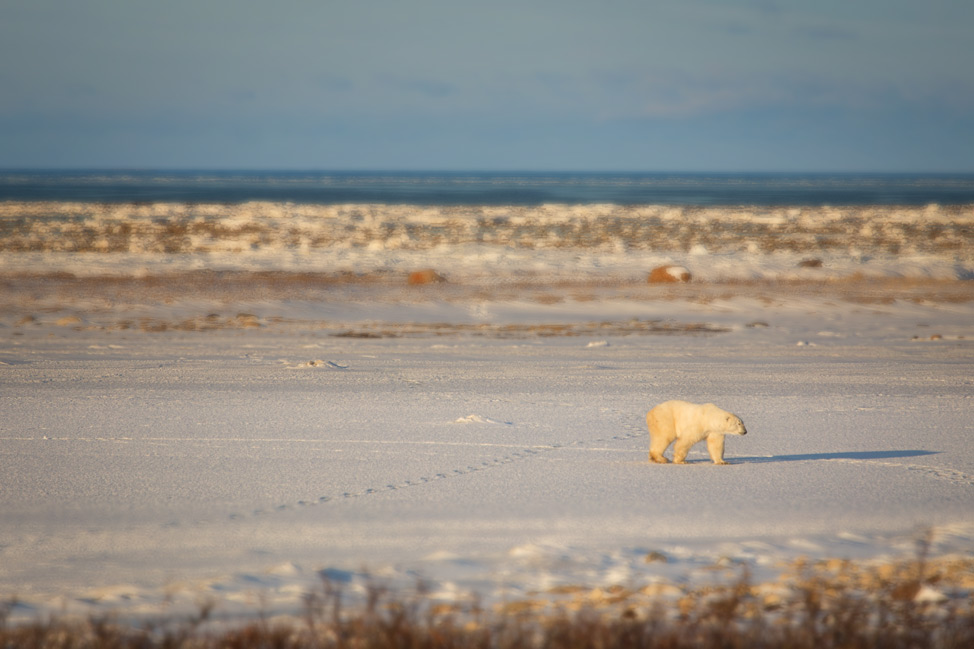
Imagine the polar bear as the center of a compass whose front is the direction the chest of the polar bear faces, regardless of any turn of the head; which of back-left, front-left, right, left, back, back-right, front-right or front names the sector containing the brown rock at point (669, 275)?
left

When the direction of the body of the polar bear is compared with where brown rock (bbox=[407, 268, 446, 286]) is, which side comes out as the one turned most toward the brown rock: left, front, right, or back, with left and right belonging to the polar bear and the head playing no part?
left

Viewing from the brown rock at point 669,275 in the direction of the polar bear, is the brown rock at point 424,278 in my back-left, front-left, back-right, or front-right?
front-right

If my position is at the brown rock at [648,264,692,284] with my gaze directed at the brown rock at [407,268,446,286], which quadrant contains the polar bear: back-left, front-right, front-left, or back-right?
front-left

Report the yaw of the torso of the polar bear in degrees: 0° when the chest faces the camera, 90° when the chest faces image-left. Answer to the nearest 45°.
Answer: approximately 270°

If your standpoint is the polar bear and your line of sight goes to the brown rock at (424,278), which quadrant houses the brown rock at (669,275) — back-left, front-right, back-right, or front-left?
front-right

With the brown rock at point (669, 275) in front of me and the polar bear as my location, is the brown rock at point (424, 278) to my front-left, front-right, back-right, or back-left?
front-left
